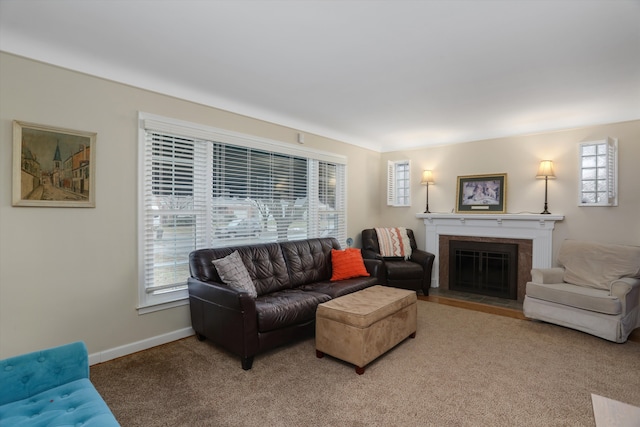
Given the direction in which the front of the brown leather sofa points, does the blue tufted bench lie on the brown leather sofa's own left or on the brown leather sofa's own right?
on the brown leather sofa's own right

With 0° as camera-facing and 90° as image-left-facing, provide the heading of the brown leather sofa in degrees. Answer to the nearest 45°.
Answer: approximately 315°

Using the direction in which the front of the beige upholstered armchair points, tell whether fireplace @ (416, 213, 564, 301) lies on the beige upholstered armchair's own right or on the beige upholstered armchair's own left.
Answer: on the beige upholstered armchair's own right

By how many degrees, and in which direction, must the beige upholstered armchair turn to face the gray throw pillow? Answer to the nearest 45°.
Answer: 0° — it already faces it

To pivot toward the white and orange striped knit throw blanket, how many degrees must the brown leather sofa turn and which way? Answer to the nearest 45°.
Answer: approximately 90° to its left

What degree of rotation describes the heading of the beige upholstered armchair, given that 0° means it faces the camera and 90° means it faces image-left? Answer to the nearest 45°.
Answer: approximately 45°
